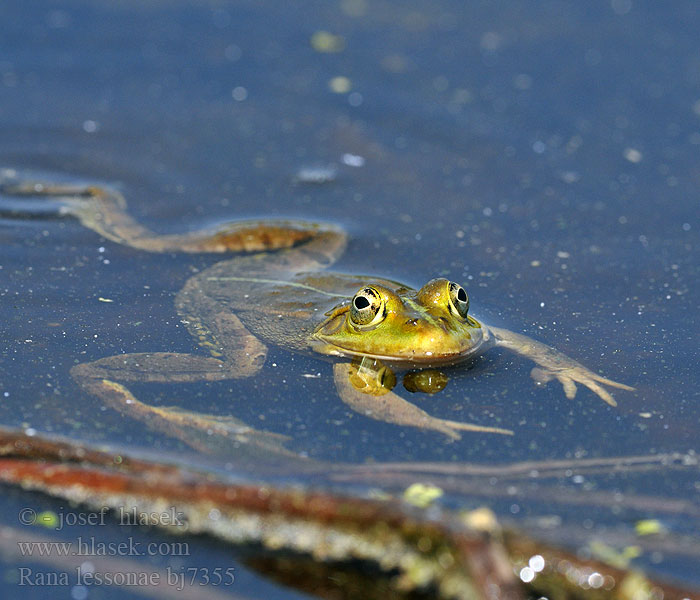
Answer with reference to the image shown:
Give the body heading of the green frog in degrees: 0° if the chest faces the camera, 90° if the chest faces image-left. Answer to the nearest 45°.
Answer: approximately 315°
